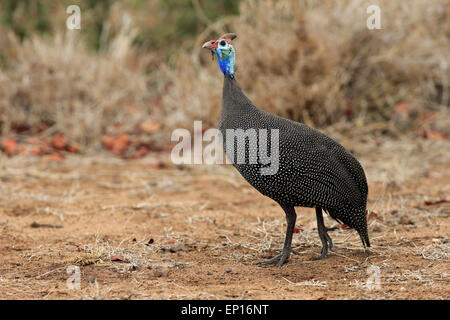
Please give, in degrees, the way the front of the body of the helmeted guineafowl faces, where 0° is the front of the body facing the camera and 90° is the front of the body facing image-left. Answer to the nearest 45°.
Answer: approximately 90°
